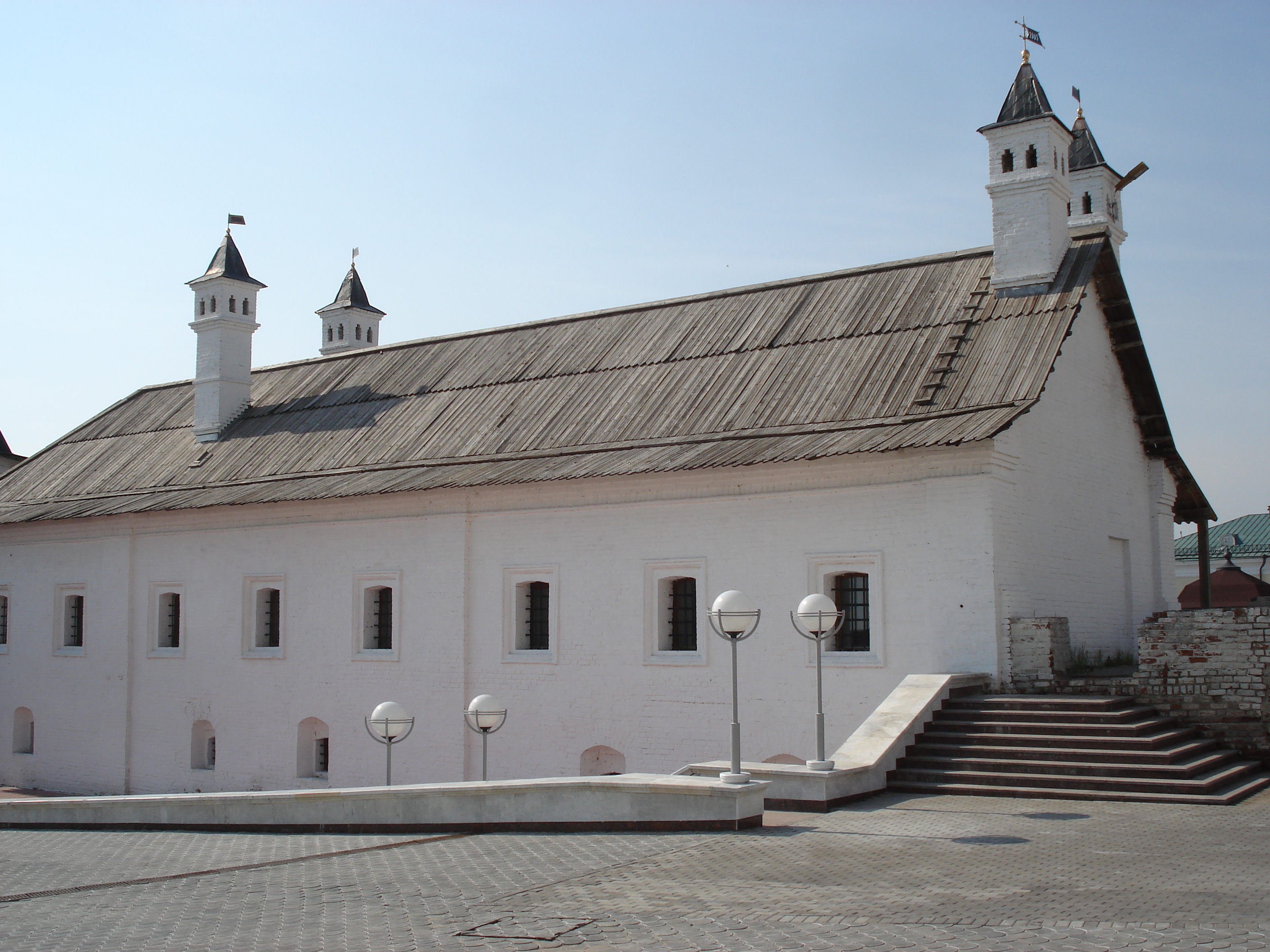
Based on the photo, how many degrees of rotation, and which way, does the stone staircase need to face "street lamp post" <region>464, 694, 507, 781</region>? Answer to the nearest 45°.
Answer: approximately 90° to its right

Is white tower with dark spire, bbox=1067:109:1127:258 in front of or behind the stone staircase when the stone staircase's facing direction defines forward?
behind

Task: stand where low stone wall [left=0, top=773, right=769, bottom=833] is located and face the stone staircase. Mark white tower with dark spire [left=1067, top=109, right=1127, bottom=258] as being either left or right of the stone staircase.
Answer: left

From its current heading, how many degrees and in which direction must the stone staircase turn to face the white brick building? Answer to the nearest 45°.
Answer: approximately 135° to its right

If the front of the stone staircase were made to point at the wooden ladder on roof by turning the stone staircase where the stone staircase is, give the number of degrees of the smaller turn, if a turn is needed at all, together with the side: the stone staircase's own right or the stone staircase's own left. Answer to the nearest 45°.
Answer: approximately 180°

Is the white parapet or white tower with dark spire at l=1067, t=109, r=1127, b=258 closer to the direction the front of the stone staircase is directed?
the white parapet

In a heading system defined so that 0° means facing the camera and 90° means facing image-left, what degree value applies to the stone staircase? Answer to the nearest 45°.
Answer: approximately 0°

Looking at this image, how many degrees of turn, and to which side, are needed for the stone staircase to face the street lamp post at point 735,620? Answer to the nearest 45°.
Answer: approximately 45° to its right

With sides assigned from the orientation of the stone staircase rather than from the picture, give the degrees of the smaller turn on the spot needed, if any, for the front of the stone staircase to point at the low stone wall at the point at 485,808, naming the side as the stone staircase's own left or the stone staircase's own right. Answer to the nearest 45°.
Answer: approximately 45° to the stone staircase's own right

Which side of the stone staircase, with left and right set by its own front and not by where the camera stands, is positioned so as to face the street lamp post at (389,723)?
right
